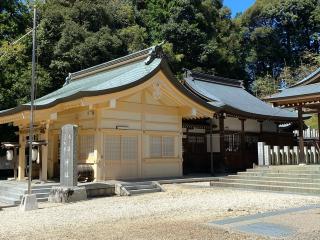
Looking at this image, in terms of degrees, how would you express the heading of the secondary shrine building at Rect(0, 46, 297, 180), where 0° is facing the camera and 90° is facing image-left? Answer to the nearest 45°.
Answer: approximately 45°

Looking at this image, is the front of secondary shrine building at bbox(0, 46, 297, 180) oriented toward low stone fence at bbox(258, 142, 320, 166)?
no

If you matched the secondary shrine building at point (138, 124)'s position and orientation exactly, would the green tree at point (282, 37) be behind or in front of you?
behind

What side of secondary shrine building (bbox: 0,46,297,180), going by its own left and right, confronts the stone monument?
front

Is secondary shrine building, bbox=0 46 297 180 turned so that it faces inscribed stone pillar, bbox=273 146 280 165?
no

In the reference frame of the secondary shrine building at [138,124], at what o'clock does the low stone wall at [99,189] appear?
The low stone wall is roughly at 11 o'clock from the secondary shrine building.

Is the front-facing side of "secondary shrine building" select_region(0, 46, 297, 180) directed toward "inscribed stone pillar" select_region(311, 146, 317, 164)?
no
